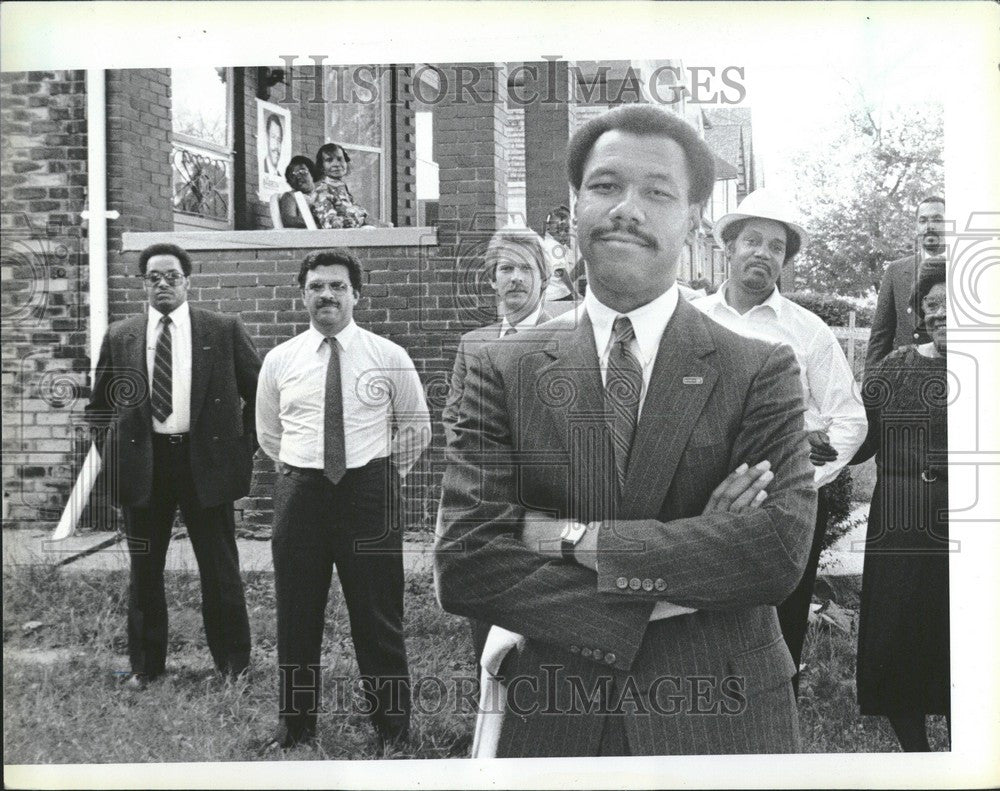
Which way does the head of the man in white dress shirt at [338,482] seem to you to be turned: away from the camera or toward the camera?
toward the camera

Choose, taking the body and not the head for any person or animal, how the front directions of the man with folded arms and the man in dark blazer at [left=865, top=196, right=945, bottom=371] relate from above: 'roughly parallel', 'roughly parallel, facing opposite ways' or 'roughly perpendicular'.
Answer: roughly parallel

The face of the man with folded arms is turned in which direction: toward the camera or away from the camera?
toward the camera

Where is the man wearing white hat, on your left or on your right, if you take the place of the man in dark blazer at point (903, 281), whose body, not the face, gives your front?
on your right

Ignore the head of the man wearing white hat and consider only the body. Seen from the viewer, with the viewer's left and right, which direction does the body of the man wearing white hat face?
facing the viewer

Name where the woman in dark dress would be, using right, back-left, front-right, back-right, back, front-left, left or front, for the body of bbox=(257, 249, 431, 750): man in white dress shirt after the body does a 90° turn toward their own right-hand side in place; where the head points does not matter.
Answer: back

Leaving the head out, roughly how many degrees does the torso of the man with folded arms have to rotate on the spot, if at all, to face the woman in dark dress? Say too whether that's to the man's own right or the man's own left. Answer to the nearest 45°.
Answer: approximately 90° to the man's own left

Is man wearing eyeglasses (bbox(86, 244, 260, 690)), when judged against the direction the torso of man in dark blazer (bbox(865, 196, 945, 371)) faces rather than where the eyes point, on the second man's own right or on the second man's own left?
on the second man's own right

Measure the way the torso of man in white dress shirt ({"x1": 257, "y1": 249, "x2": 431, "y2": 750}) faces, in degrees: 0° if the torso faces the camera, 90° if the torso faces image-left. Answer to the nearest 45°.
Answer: approximately 0°

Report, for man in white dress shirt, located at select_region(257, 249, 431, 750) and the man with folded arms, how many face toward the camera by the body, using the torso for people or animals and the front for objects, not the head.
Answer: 2

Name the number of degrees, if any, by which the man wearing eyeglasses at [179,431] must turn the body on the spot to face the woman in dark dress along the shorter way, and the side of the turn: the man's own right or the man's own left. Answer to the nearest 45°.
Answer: approximately 90° to the man's own left

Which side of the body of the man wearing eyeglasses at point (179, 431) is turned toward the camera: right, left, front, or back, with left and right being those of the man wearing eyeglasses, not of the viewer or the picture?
front

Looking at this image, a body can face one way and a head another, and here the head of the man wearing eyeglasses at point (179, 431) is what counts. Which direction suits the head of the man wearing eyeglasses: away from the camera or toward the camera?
toward the camera

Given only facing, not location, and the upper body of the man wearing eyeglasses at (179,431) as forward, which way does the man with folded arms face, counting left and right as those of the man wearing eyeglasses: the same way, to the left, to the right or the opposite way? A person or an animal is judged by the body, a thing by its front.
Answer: the same way

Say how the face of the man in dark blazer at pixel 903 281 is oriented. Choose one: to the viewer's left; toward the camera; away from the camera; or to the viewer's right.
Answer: toward the camera

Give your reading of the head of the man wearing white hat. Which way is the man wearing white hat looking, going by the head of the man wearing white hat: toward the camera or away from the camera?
toward the camera

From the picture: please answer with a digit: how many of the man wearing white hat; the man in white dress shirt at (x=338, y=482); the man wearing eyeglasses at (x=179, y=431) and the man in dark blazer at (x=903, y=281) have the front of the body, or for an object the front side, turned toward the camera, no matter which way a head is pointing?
4

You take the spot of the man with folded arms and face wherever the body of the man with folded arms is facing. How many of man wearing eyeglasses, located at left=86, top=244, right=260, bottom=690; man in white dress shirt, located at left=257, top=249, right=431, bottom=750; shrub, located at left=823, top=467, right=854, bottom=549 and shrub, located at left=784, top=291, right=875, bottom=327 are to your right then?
2
